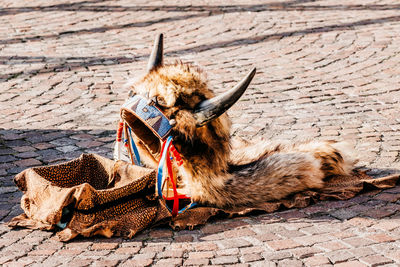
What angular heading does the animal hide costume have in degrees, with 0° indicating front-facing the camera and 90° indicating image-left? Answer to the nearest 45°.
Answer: approximately 45°
